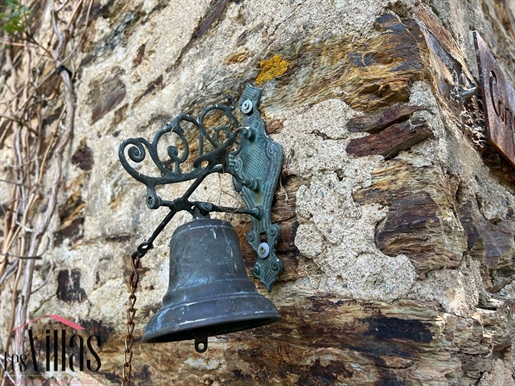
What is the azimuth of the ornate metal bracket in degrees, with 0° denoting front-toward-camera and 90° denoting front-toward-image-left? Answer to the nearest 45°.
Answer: approximately 45°

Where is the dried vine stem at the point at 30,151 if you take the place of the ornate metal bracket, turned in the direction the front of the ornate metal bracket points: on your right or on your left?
on your right

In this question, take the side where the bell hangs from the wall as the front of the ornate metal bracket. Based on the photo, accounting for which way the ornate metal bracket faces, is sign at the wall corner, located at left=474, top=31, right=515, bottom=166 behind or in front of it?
behind
